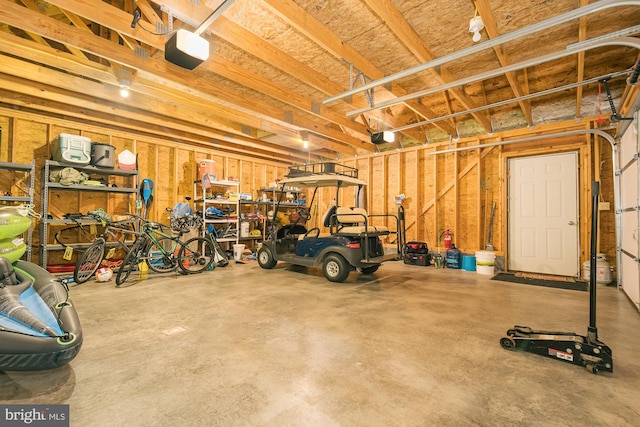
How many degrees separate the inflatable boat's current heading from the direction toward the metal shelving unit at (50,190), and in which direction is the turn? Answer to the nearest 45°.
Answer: approximately 135° to its left

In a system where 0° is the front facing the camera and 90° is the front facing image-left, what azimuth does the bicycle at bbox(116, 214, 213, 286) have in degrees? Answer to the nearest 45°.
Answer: approximately 45°

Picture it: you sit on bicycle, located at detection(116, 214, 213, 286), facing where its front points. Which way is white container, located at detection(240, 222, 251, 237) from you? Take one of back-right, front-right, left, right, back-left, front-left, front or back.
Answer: back

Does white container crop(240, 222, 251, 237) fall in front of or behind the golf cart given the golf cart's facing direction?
in front

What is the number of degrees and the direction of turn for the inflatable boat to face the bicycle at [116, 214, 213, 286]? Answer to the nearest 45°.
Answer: approximately 90° to its left

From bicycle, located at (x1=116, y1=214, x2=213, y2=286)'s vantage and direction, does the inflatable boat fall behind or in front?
in front
